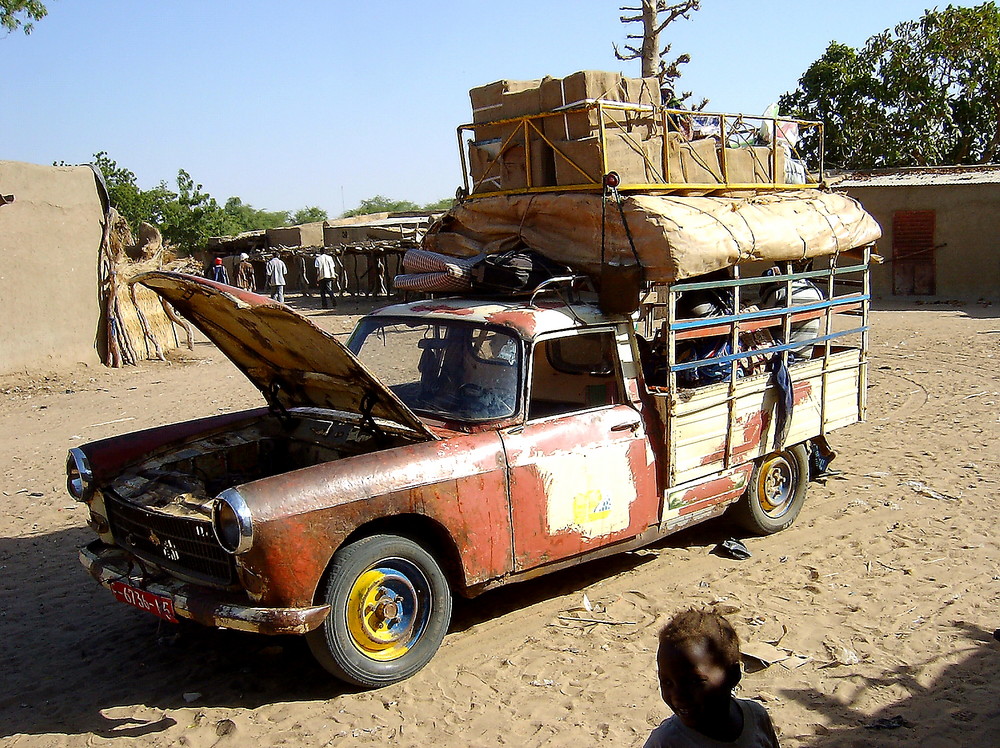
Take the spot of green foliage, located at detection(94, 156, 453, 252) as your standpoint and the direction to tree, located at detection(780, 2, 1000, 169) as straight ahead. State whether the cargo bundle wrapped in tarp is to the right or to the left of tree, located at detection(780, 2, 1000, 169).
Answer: right

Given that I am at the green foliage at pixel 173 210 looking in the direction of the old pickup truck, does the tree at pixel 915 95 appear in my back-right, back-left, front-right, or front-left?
front-left

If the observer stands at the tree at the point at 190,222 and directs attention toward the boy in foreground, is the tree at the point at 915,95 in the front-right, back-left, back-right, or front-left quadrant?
front-left

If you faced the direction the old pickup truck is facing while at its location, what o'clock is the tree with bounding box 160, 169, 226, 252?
The tree is roughly at 4 o'clock from the old pickup truck.

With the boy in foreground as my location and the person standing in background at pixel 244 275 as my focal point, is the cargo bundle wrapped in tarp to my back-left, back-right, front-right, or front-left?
front-right

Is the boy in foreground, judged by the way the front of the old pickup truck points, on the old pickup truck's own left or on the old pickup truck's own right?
on the old pickup truck's own left

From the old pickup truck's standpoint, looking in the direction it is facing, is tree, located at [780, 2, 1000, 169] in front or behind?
behind

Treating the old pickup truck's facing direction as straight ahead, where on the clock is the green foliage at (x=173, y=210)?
The green foliage is roughly at 4 o'clock from the old pickup truck.

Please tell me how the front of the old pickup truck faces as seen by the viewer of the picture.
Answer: facing the viewer and to the left of the viewer

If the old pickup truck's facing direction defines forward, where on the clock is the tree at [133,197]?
The tree is roughly at 4 o'clock from the old pickup truck.

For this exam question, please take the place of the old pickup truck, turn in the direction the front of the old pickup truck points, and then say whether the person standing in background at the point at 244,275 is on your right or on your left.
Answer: on your right
